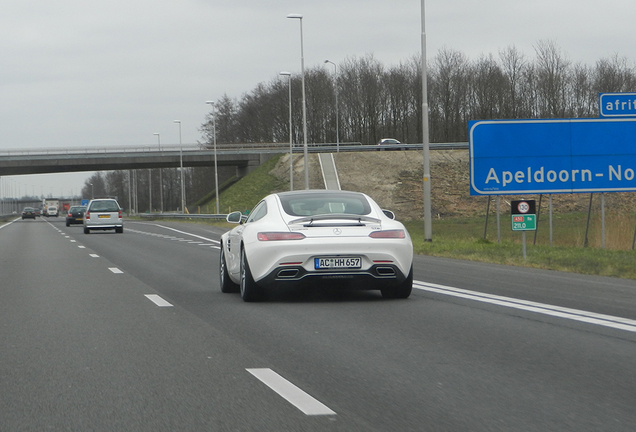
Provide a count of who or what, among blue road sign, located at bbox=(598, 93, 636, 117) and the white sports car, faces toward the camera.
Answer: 1

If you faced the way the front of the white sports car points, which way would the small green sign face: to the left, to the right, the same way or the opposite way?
the opposite way

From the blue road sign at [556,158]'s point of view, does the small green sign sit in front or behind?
in front

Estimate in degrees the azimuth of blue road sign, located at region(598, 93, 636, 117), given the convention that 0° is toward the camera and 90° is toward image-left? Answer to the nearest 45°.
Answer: approximately 0°

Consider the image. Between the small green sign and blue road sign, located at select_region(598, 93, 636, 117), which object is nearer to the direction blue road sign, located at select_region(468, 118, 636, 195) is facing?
the small green sign

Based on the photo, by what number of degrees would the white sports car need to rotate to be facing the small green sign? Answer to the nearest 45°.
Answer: approximately 45° to its right

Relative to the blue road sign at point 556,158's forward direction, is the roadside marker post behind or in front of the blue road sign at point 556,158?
in front

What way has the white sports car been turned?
away from the camera

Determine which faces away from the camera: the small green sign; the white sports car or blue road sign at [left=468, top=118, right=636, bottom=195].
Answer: the white sports car

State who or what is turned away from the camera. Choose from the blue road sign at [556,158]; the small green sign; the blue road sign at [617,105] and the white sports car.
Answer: the white sports car

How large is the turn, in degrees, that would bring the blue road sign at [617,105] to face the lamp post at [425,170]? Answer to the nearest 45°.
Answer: approximately 90° to its right

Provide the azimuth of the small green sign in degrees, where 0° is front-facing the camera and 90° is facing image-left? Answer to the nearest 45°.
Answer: approximately 0°
